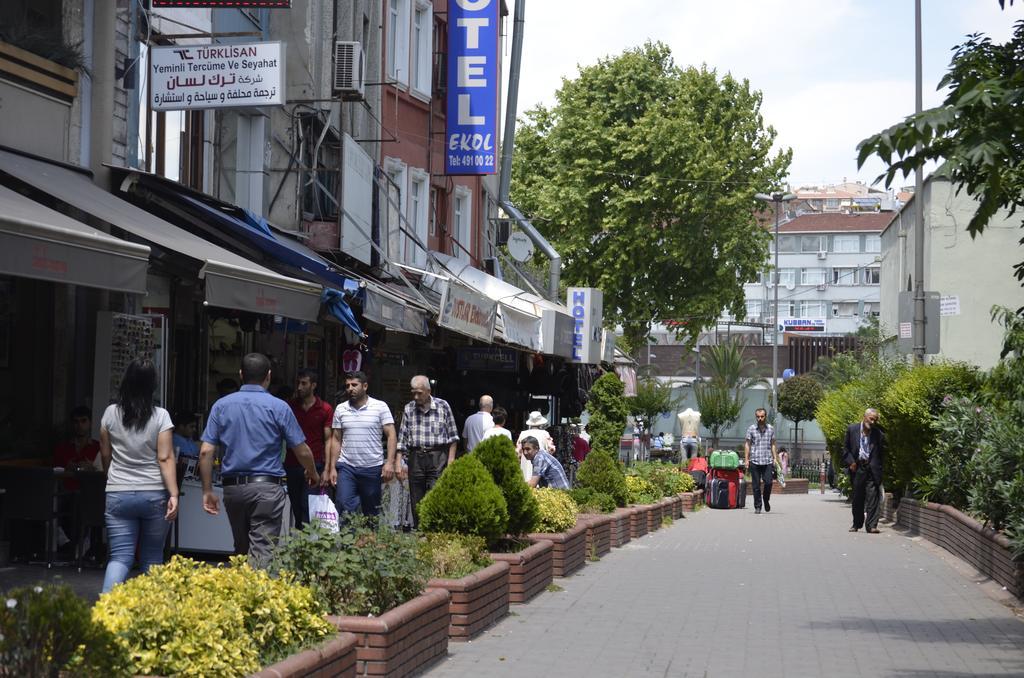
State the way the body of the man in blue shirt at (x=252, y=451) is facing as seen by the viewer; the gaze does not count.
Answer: away from the camera

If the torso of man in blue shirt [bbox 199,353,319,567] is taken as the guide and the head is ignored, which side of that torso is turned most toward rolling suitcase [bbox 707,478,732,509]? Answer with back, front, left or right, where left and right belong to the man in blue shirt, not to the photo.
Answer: front

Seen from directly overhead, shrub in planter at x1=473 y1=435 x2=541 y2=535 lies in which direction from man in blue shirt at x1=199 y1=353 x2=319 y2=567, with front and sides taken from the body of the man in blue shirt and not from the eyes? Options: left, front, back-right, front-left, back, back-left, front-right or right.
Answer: front-right

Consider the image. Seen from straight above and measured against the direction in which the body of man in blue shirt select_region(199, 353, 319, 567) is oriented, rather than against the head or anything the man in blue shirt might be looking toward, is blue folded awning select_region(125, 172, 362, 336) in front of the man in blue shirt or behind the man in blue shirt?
in front

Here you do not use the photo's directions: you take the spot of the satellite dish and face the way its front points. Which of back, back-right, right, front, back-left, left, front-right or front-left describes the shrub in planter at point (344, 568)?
front-right

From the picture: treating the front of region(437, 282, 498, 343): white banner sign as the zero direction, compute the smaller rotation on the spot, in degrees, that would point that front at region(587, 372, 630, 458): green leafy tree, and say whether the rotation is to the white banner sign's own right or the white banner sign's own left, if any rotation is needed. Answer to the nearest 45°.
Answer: approximately 180°

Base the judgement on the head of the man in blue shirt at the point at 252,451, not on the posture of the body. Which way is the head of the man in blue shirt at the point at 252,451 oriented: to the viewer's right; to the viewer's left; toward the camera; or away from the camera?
away from the camera

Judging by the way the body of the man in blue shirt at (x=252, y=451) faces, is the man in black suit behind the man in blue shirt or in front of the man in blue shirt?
in front

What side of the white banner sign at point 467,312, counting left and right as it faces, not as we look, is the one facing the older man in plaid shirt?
front

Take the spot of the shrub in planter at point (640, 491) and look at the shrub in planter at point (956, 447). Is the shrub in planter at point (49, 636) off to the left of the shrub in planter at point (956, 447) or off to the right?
right

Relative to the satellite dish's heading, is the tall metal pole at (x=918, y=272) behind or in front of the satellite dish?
in front

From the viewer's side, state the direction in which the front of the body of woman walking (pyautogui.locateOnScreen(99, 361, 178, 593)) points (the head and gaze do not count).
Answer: away from the camera
